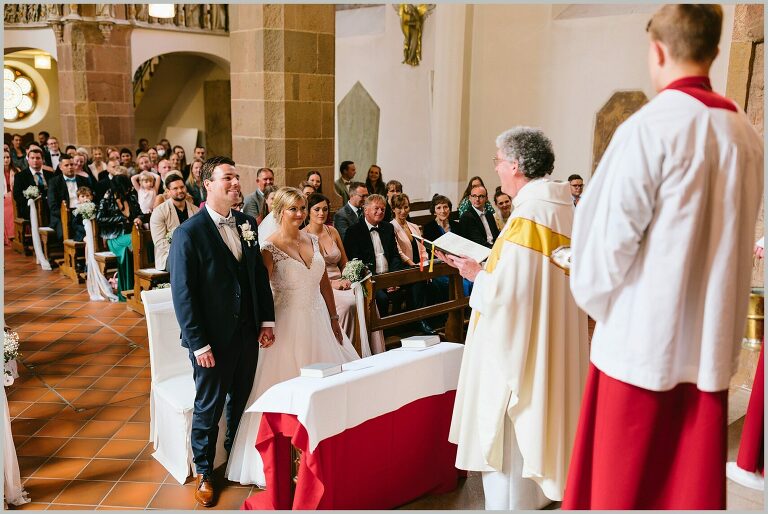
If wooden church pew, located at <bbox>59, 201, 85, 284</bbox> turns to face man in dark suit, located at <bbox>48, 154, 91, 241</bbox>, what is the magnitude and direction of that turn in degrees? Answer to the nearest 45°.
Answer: approximately 135° to its left

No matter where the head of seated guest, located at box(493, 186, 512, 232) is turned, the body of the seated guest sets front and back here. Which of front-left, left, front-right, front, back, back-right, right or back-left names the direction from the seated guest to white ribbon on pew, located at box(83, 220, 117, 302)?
back-right

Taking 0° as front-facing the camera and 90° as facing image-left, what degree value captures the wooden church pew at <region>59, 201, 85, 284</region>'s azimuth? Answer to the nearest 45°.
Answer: approximately 315°

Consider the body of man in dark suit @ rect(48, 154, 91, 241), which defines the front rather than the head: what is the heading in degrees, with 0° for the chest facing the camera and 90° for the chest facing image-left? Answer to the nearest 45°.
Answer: approximately 315°

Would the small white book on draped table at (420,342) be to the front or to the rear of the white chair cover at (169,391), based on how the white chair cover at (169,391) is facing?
to the front

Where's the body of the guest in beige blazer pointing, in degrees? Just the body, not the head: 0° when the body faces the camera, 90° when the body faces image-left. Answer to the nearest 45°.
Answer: approximately 315°

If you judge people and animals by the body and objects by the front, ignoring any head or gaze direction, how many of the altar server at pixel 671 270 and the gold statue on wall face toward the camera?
1

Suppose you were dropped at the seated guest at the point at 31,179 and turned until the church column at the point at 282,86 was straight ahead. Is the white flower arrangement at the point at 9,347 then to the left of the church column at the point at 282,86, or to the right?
right

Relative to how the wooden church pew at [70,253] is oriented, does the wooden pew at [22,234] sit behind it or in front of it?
behind

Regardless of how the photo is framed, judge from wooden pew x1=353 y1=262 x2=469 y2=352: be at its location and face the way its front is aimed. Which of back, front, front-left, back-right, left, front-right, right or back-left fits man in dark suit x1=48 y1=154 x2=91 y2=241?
back

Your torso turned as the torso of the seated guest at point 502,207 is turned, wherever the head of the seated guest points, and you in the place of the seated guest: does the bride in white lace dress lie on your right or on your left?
on your right
